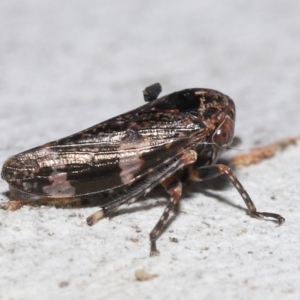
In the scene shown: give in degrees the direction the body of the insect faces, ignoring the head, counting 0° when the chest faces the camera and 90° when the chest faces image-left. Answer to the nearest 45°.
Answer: approximately 270°

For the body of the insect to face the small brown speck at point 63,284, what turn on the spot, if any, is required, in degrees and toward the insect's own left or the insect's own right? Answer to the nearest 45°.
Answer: approximately 135° to the insect's own right
